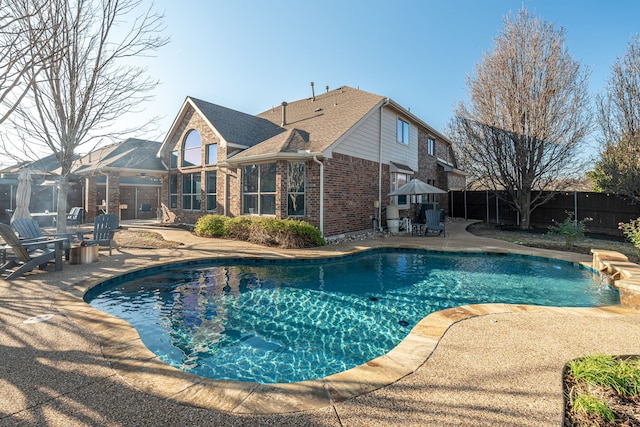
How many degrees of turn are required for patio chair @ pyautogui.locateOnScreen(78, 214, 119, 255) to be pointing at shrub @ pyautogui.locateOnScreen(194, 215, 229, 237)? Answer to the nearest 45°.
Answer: approximately 180°

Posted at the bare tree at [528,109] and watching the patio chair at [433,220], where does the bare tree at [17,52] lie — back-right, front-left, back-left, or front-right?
front-left

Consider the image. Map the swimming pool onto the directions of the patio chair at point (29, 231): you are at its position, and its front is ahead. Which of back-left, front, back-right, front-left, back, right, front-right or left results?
front

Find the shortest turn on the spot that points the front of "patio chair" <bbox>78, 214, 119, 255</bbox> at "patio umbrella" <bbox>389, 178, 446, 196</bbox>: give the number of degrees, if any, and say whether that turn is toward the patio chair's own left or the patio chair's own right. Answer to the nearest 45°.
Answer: approximately 135° to the patio chair's own left

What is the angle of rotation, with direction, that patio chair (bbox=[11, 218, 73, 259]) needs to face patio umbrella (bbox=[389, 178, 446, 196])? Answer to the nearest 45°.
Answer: approximately 45° to its left

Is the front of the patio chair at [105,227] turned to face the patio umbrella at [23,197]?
no

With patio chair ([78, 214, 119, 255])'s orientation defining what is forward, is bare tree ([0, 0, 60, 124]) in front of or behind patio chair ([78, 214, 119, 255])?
in front

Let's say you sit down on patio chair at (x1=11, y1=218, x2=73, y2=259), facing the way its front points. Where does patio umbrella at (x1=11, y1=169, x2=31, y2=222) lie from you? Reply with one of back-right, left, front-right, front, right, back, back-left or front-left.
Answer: back-left

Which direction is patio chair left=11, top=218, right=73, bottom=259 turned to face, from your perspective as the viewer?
facing the viewer and to the right of the viewer

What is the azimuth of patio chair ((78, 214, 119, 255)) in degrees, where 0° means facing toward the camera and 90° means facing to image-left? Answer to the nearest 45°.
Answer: approximately 45°

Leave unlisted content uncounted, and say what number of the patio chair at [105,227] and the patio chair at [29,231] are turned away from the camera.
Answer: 0
